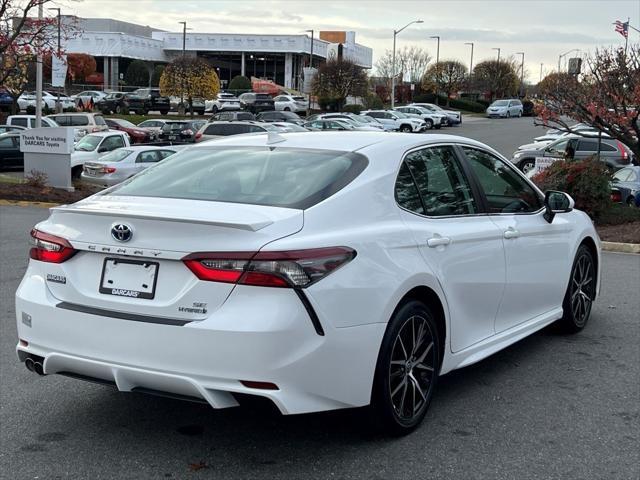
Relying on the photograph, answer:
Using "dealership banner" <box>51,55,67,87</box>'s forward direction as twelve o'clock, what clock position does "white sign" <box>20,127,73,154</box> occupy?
The white sign is roughly at 12 o'clock from the dealership banner.

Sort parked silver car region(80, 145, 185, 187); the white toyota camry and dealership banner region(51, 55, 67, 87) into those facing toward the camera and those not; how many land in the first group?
1

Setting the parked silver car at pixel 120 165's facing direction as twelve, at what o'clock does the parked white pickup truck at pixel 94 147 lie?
The parked white pickup truck is roughly at 10 o'clock from the parked silver car.

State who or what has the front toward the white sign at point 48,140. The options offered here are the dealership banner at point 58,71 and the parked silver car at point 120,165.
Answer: the dealership banner

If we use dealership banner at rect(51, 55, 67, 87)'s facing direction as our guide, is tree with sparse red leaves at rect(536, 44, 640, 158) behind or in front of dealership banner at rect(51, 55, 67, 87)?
in front

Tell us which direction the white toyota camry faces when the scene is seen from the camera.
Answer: facing away from the viewer and to the right of the viewer

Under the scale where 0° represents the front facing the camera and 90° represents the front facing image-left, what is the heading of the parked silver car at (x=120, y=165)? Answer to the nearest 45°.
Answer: approximately 225°

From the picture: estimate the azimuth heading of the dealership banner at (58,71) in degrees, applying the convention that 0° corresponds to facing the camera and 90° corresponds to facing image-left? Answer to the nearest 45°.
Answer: approximately 0°
